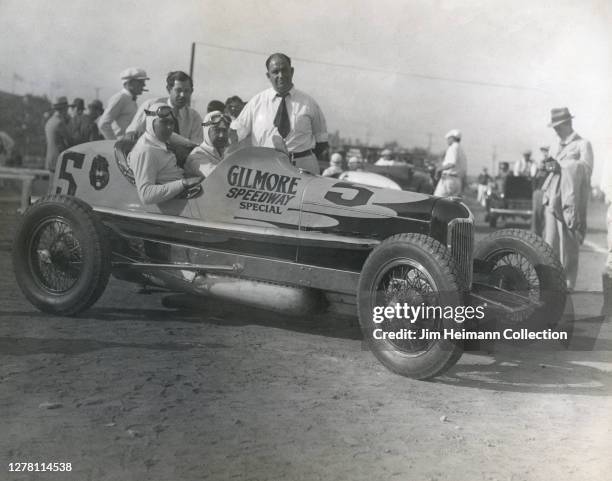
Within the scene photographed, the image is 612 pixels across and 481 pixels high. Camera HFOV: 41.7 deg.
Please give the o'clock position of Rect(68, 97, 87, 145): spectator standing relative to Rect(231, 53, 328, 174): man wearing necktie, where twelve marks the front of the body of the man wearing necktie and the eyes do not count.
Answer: The spectator standing is roughly at 5 o'clock from the man wearing necktie.

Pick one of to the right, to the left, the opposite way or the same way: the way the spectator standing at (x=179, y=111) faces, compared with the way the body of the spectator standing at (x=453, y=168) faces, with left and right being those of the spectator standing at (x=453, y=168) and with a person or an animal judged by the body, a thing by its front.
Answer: to the left

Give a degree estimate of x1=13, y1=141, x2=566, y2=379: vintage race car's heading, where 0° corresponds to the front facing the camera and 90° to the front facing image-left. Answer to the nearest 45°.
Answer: approximately 315°

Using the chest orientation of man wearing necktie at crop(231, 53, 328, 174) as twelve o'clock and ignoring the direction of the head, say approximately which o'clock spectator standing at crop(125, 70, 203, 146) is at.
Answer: The spectator standing is roughly at 4 o'clock from the man wearing necktie.

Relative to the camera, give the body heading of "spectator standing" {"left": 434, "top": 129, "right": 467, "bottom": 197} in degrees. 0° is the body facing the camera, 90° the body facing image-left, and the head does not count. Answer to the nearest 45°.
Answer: approximately 90°

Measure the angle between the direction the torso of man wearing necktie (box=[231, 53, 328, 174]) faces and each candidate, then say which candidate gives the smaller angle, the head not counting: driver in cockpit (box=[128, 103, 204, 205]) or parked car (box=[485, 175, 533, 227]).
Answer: the driver in cockpit

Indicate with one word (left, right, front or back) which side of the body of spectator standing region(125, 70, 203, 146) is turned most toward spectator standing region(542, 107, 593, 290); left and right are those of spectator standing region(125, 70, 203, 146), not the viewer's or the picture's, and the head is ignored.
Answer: left

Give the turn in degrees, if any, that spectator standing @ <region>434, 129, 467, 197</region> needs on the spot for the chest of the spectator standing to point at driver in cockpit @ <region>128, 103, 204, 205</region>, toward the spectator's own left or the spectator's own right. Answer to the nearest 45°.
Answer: approximately 90° to the spectator's own left
